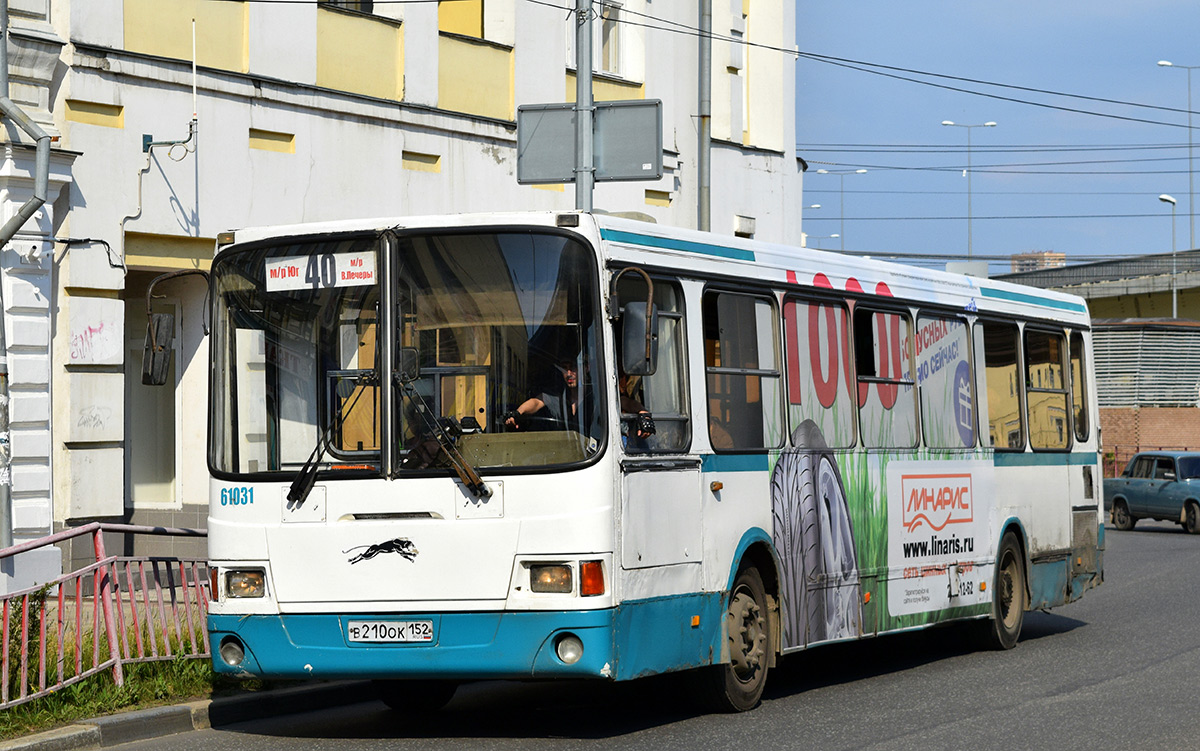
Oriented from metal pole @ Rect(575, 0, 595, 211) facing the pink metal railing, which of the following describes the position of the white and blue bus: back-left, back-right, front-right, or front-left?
front-left

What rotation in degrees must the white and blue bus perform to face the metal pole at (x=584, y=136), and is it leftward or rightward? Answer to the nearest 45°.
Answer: approximately 135° to its right

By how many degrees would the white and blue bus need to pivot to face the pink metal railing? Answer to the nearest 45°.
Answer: approximately 45° to its right

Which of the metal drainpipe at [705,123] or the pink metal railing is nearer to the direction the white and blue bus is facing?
the pink metal railing

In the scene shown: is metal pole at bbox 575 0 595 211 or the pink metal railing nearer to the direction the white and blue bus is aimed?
the pink metal railing

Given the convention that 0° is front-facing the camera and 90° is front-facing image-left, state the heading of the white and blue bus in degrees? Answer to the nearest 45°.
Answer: approximately 45°

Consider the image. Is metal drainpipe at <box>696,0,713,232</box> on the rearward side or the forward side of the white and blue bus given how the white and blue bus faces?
on the rearward side
